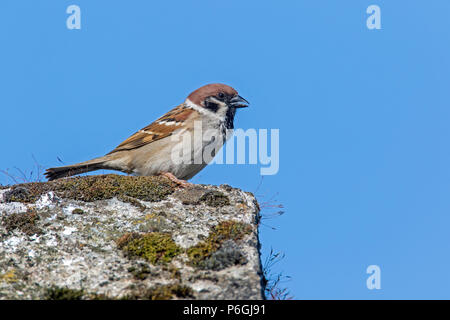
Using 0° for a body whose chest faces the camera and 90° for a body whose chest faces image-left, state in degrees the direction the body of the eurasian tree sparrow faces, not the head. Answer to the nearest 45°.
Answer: approximately 270°
